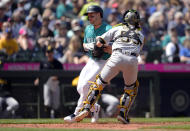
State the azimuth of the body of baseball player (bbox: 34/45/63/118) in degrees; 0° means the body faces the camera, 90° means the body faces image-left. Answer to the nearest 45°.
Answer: approximately 0°

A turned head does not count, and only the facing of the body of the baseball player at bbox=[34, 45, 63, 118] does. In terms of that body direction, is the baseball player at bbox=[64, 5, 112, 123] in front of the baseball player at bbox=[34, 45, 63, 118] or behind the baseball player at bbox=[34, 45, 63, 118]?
in front

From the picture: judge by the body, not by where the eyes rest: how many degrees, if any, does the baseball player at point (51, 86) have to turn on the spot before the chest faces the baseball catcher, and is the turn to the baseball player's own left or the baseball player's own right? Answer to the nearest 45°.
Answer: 0° — they already face them
